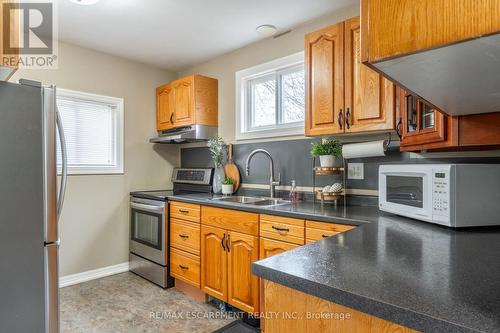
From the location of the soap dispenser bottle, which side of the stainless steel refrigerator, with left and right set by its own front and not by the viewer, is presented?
front

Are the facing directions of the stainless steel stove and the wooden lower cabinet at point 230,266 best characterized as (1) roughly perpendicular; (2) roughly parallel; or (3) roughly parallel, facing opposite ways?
roughly parallel

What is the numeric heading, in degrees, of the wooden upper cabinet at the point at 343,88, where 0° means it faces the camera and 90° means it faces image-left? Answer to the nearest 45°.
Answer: approximately 45°

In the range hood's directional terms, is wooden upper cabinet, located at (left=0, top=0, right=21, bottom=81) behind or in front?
in front

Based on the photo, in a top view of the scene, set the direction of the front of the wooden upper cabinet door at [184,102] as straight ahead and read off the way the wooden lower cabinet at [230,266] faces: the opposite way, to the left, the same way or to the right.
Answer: the same way

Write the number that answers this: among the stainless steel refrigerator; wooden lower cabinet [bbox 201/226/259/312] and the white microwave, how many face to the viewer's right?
1

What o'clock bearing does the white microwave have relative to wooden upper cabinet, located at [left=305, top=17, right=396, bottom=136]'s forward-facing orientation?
The white microwave is roughly at 9 o'clock from the wooden upper cabinet.

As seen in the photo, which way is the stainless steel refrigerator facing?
to the viewer's right

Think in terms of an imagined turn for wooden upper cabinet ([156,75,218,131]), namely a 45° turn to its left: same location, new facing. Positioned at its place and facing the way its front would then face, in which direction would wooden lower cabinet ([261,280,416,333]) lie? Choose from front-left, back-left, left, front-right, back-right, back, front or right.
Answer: front

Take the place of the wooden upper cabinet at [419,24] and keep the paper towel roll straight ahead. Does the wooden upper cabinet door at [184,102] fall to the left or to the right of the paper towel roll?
left

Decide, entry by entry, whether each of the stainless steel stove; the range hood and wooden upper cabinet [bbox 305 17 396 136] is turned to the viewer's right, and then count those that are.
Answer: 0

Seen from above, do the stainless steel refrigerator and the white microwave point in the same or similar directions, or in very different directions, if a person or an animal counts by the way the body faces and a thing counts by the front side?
very different directions

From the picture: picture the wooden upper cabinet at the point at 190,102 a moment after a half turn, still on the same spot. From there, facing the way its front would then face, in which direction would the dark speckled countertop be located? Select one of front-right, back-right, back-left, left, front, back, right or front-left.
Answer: back-right

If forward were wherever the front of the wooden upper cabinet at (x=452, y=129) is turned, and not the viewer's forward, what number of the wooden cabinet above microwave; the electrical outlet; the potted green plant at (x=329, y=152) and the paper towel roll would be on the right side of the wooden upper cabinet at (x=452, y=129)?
3

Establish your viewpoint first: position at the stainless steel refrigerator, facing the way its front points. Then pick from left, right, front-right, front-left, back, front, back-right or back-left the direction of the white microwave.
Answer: front-right

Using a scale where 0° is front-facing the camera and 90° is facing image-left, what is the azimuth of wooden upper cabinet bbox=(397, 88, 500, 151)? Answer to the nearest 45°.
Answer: approximately 45°

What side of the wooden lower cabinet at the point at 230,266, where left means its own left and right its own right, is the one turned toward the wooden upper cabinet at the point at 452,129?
left

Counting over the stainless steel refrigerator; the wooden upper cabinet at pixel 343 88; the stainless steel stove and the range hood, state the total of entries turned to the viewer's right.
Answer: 1
